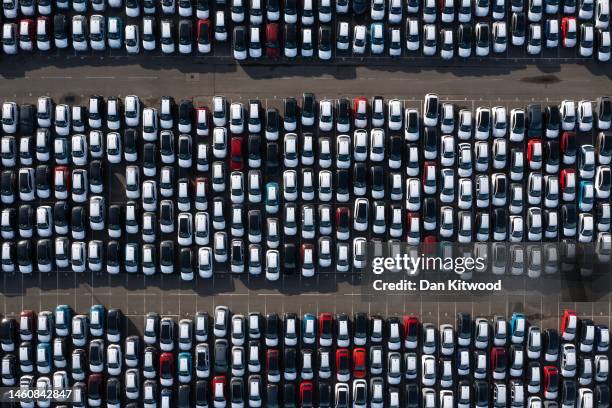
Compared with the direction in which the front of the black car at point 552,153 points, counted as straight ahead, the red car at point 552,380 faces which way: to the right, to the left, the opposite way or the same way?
the same way

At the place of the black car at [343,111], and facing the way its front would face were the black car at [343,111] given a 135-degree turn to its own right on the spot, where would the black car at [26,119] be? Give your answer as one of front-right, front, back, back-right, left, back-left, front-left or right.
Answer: front-left

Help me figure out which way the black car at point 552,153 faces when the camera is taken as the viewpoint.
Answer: facing away from the viewer

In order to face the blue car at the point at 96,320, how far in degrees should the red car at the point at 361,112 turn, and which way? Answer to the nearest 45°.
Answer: approximately 90° to its right

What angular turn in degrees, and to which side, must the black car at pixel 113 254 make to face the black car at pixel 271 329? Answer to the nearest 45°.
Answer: approximately 90° to its left

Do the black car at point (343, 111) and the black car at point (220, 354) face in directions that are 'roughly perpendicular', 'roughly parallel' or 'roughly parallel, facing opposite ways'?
roughly parallel
